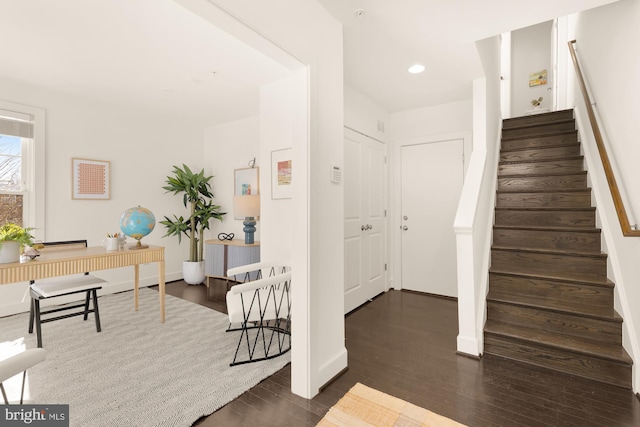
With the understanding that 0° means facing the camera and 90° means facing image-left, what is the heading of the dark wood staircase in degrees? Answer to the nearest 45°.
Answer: approximately 0°

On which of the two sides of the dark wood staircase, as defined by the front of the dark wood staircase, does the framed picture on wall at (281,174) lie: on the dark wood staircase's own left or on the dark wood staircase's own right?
on the dark wood staircase's own right

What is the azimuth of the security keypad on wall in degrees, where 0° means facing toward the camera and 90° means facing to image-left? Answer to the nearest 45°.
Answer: approximately 315°

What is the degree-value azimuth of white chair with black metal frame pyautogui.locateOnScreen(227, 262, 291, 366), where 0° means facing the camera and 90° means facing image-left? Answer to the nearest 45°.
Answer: approximately 90°

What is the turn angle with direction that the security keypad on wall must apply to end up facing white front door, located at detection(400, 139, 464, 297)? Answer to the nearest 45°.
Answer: approximately 90° to its left

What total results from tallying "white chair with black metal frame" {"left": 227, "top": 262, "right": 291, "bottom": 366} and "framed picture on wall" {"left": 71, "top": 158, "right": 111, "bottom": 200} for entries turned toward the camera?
1

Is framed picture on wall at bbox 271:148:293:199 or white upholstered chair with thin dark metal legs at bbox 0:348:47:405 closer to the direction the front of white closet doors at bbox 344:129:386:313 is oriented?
the white upholstered chair with thin dark metal legs

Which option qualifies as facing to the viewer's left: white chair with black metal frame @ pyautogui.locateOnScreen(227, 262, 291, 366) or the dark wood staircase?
the white chair with black metal frame

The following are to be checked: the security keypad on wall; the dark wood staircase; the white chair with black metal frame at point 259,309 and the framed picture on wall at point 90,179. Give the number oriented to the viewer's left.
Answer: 1

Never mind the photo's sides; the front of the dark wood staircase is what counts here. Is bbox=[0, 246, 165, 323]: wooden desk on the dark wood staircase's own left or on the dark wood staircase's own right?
on the dark wood staircase's own right

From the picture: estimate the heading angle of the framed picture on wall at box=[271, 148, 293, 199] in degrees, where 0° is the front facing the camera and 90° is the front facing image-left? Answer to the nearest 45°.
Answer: approximately 45°

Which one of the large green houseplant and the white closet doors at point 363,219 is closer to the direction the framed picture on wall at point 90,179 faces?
the white closet doors

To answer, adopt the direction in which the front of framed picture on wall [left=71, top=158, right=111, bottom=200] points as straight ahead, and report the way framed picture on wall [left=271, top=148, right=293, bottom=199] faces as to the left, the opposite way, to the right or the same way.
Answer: to the right

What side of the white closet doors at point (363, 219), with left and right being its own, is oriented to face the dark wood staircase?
front

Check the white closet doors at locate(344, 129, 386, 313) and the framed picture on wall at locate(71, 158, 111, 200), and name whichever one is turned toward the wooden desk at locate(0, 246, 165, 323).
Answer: the framed picture on wall

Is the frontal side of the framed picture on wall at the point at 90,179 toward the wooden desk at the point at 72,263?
yes
